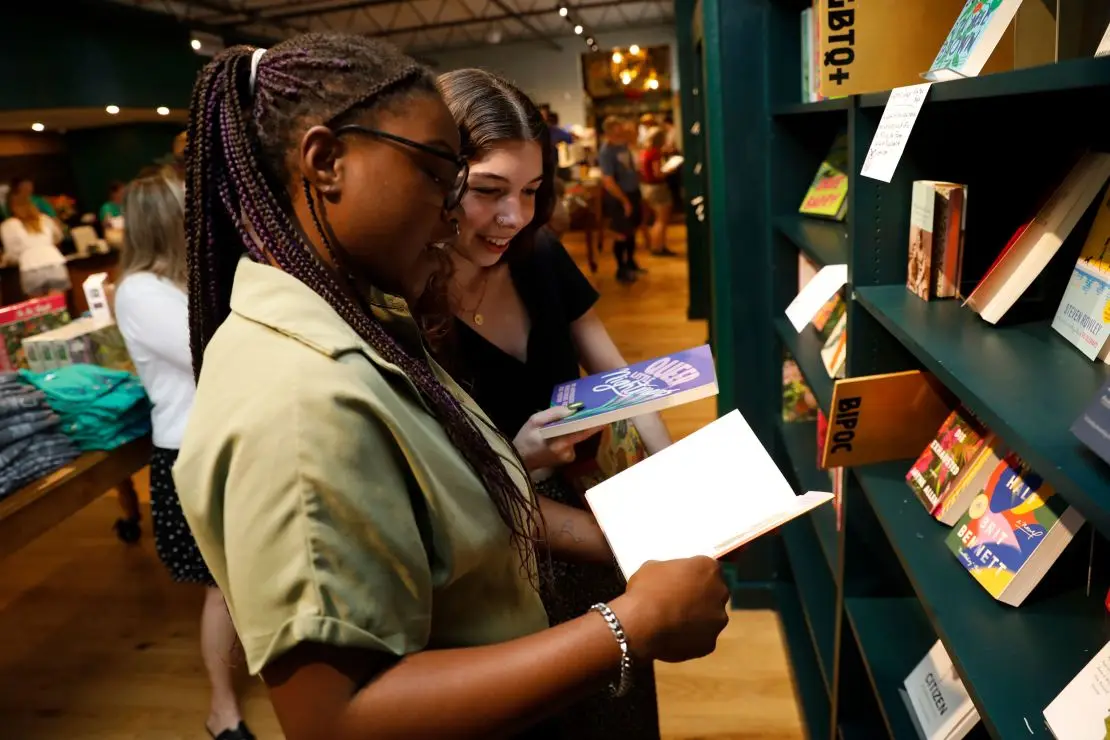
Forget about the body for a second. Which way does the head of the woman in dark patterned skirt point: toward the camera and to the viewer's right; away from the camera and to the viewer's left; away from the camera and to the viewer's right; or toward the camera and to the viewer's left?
away from the camera and to the viewer's left

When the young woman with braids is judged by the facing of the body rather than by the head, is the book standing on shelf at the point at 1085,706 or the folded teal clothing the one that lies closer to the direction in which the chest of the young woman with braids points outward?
the book standing on shelf

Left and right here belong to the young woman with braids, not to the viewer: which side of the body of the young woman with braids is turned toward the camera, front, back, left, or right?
right

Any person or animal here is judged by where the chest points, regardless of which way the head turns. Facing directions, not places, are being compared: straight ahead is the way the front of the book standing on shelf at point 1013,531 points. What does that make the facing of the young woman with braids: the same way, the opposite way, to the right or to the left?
the opposite way

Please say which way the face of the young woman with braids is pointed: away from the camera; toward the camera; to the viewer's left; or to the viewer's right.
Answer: to the viewer's right
